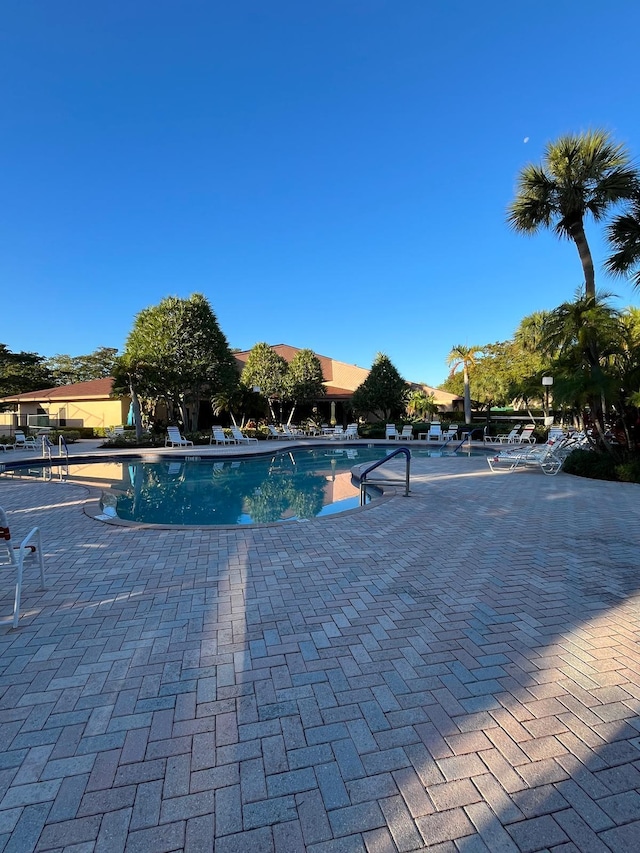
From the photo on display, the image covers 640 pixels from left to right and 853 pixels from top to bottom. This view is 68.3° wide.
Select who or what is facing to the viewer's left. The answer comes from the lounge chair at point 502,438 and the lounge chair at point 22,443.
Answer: the lounge chair at point 502,438

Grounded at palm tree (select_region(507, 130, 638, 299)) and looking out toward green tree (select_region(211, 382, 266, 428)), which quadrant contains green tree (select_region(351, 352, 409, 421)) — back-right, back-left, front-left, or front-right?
front-right

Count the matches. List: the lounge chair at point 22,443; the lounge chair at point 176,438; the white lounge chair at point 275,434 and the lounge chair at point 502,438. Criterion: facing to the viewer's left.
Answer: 1

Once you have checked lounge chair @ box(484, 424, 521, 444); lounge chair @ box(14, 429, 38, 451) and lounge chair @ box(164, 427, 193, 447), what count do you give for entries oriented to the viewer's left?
1

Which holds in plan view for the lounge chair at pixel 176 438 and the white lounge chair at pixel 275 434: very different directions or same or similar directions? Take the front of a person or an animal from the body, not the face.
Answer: same or similar directions

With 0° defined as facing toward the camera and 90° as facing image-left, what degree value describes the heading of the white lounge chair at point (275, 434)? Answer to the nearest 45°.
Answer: approximately 315°

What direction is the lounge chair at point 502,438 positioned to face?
to the viewer's left

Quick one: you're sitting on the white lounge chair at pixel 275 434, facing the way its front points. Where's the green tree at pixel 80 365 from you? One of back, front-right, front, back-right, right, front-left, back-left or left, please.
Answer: back

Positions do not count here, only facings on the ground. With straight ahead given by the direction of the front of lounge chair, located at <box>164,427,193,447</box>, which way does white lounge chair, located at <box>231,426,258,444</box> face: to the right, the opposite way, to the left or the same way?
the same way

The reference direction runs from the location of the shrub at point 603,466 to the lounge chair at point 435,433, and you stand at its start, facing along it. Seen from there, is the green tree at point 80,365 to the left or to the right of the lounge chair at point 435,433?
left

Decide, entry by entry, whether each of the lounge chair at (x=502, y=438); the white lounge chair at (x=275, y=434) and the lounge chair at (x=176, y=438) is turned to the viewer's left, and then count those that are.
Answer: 1

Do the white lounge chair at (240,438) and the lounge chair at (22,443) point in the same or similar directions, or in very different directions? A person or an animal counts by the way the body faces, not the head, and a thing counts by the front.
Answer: same or similar directions

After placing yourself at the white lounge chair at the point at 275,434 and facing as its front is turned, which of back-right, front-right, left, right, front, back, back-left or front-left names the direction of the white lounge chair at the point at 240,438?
right

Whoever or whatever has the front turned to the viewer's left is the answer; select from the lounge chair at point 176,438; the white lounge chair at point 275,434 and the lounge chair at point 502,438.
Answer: the lounge chair at point 502,438

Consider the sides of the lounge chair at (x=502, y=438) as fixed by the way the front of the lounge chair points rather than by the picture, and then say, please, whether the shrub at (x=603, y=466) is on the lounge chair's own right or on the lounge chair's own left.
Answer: on the lounge chair's own left

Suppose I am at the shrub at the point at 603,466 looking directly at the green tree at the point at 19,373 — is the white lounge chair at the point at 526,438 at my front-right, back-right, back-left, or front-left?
front-right
